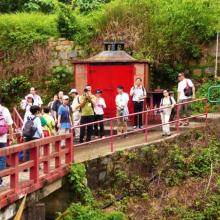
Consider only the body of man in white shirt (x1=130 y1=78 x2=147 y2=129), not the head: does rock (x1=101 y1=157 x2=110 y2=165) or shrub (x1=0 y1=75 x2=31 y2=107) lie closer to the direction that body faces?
the rock

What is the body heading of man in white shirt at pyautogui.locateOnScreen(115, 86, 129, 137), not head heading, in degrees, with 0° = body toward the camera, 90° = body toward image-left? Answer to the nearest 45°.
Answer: approximately 45°

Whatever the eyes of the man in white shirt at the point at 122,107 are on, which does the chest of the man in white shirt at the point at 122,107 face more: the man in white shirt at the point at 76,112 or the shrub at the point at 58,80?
the man in white shirt

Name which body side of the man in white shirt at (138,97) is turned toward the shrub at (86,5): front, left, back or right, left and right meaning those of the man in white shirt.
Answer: back

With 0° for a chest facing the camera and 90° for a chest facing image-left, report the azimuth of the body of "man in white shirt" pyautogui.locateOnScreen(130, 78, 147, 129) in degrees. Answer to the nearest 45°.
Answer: approximately 0°

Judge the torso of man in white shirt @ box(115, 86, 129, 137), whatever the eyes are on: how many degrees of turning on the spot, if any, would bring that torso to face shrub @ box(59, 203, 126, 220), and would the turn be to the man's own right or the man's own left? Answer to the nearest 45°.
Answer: approximately 45° to the man's own left
